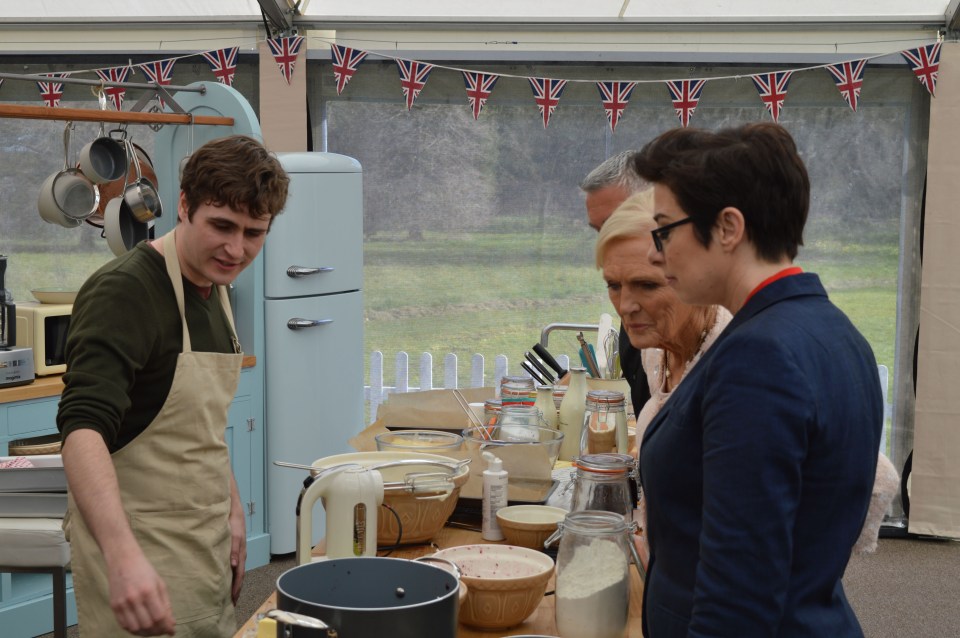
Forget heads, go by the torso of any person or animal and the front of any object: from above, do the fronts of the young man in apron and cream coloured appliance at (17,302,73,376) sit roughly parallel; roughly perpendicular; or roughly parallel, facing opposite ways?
roughly parallel

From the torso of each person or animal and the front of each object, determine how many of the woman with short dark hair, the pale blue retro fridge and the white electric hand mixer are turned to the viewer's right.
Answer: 1

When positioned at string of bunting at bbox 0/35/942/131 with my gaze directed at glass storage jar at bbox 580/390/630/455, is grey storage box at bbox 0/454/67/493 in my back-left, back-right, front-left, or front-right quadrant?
front-right

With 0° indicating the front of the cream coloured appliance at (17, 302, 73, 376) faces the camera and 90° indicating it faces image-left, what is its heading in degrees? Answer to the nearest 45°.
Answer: approximately 315°

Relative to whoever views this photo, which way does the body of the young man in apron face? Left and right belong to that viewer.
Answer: facing the viewer and to the right of the viewer

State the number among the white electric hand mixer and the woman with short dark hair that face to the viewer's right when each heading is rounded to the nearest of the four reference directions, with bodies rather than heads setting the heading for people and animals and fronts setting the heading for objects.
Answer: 1

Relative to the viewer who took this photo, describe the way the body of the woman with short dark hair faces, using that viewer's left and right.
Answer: facing to the left of the viewer

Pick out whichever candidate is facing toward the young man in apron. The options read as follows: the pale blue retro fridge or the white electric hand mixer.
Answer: the pale blue retro fridge

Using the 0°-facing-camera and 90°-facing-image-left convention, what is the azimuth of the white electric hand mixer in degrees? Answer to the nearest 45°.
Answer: approximately 270°

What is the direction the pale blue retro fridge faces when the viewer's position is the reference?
facing the viewer

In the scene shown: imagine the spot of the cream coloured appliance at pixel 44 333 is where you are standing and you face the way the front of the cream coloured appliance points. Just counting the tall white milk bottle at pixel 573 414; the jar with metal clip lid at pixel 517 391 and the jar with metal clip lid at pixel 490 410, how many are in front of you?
3

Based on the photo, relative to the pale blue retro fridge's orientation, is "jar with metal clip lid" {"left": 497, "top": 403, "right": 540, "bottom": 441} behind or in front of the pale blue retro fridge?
in front

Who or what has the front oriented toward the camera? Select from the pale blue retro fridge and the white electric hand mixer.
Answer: the pale blue retro fridge

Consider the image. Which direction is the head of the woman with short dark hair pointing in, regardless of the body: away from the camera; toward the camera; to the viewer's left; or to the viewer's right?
to the viewer's left
